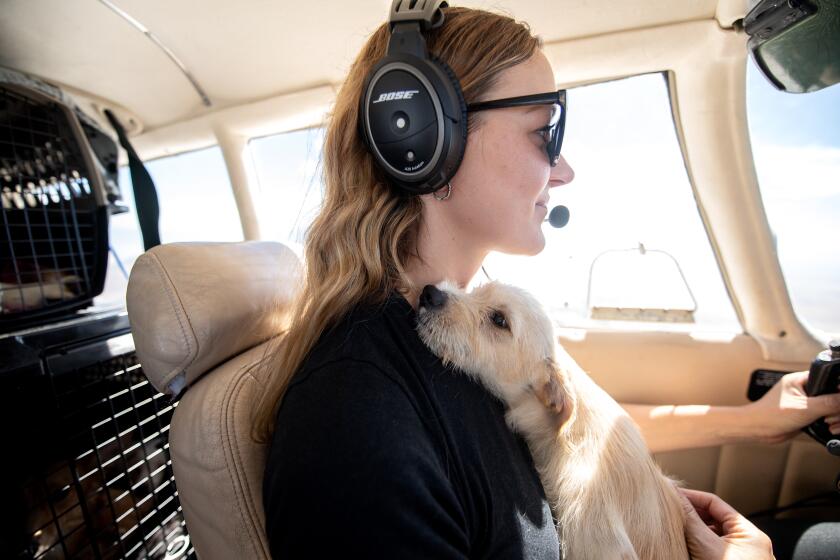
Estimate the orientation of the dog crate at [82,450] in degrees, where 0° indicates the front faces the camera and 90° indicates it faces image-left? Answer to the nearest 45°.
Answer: approximately 315°

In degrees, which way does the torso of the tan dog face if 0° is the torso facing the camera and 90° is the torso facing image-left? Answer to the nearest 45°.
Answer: approximately 90°

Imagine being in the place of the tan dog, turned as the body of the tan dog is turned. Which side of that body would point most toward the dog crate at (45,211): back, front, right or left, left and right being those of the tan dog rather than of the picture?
front

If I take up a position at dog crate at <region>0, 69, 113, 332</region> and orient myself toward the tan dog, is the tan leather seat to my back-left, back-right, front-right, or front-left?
front-right

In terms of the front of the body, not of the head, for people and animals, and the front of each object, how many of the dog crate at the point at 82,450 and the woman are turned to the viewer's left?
0

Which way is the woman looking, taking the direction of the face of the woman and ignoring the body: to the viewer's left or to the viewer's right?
to the viewer's right

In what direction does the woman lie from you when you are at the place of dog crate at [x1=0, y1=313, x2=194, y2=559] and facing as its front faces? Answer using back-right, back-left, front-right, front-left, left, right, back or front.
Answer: front

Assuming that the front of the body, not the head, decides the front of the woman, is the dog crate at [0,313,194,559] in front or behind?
behind

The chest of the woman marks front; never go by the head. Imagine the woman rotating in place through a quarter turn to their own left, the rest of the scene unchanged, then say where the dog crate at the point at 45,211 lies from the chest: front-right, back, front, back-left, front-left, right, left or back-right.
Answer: left

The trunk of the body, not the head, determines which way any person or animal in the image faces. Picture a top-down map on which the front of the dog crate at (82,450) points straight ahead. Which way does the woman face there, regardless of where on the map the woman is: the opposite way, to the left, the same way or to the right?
the same way

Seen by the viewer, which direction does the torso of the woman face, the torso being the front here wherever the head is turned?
to the viewer's right
